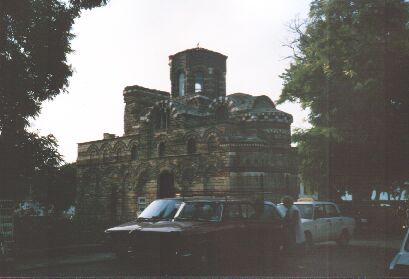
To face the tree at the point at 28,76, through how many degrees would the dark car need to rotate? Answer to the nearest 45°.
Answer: approximately 90° to its right

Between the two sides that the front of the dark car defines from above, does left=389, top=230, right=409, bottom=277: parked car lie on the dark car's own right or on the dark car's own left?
on the dark car's own left

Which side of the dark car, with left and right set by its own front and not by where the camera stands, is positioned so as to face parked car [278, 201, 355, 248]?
back

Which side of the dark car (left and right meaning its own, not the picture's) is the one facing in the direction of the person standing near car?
back

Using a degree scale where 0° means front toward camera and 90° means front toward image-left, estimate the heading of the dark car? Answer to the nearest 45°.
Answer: approximately 45°

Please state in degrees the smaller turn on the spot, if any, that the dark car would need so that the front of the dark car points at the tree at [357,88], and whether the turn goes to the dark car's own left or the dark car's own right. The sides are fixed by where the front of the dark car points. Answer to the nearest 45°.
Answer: approximately 180°
